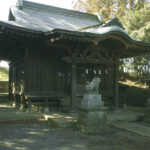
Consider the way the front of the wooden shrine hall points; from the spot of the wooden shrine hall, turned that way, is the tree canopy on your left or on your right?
on your left

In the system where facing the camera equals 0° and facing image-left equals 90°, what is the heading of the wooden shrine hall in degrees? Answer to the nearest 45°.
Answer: approximately 315°

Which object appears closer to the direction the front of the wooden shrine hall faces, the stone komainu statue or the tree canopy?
the stone komainu statue

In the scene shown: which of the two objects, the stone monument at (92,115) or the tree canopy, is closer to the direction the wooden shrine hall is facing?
the stone monument

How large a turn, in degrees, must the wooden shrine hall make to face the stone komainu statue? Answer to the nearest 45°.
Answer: approximately 45° to its right

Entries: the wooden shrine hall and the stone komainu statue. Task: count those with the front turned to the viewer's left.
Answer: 0
